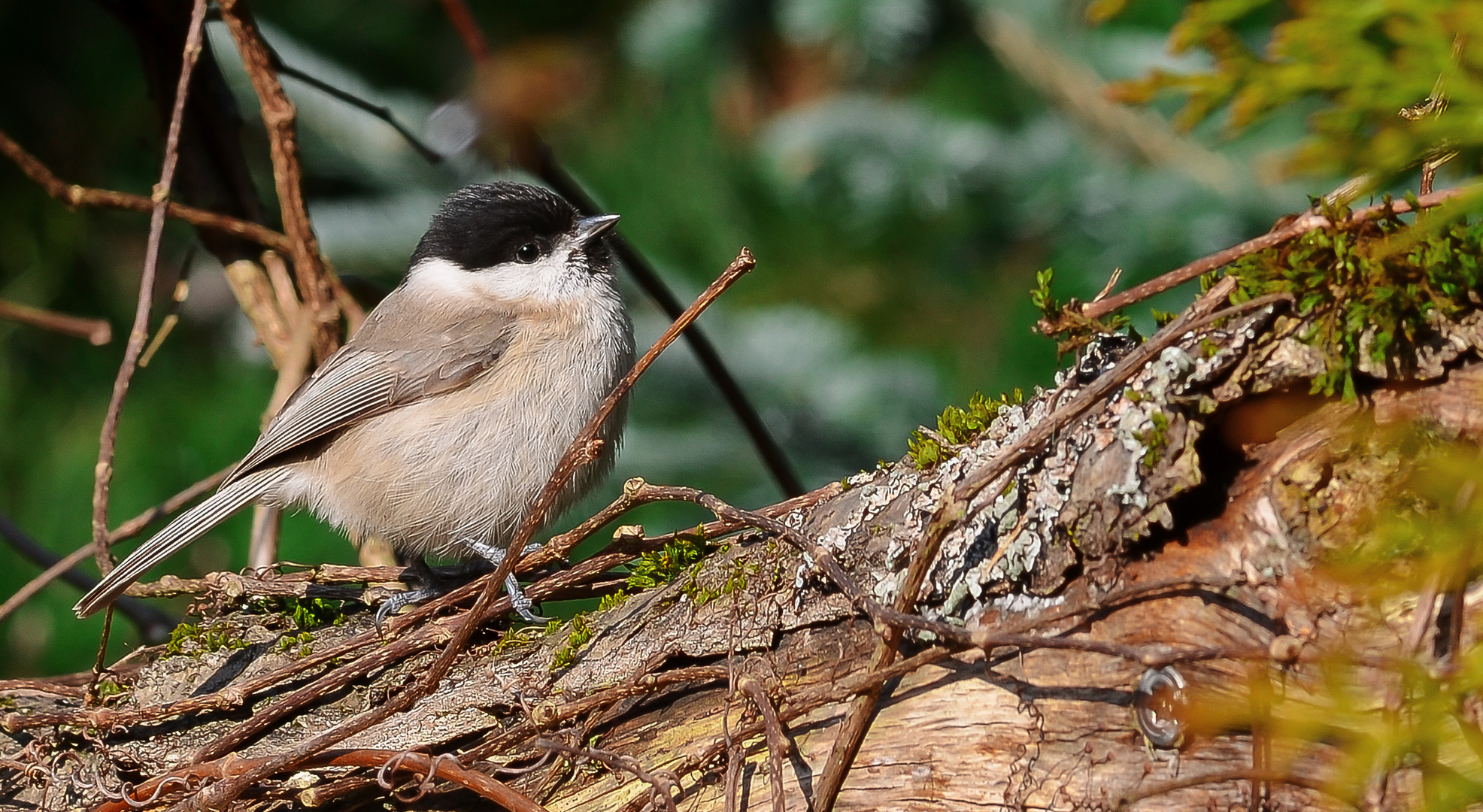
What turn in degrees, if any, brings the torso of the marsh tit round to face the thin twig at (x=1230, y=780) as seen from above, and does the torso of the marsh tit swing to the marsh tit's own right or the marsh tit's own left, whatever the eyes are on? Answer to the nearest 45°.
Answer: approximately 45° to the marsh tit's own right

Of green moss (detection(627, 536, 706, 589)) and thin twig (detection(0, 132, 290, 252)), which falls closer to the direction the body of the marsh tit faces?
the green moss

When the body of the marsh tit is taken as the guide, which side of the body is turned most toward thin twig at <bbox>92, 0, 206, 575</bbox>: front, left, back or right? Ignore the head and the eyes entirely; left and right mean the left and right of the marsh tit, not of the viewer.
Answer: back

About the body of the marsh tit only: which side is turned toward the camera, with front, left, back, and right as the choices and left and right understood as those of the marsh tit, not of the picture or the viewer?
right
